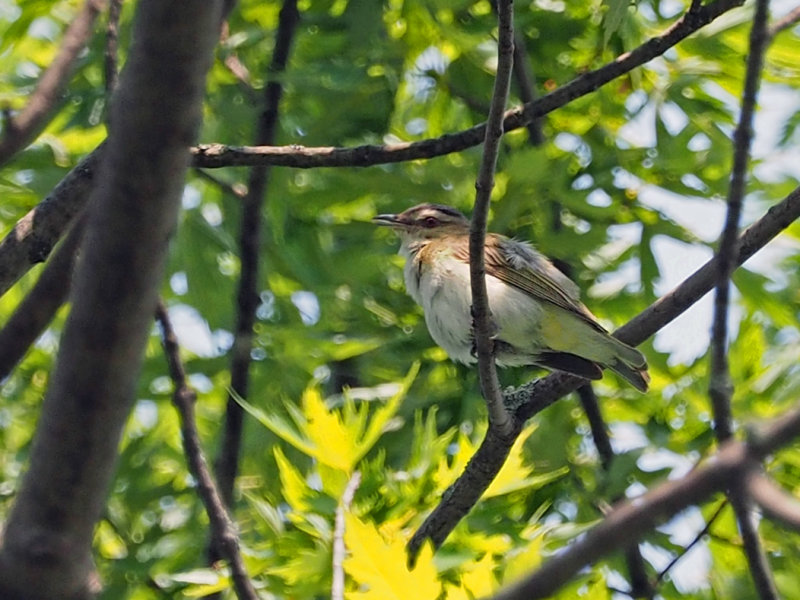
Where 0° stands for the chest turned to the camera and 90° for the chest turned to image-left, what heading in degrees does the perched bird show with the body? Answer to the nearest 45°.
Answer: approximately 90°

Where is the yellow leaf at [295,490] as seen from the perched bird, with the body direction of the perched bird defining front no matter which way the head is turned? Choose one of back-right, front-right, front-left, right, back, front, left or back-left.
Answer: front-left

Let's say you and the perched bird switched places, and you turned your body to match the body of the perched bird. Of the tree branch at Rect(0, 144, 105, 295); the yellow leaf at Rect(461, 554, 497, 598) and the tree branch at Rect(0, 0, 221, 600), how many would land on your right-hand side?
0

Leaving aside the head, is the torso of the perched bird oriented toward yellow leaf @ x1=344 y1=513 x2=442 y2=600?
no

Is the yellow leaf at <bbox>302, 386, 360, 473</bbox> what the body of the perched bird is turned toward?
no

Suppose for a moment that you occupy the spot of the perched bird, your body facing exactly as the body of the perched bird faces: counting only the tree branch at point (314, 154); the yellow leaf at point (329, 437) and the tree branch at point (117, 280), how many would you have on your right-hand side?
0

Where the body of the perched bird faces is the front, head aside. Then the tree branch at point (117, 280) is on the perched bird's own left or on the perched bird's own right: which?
on the perched bird's own left

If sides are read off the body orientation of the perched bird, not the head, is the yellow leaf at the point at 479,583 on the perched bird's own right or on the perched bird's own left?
on the perched bird's own left
